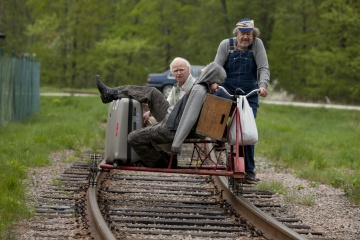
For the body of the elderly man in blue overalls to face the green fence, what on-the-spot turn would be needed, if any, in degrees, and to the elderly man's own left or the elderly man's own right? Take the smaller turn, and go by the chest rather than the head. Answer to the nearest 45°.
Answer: approximately 135° to the elderly man's own right

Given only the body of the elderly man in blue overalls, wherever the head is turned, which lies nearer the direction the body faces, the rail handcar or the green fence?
the rail handcar

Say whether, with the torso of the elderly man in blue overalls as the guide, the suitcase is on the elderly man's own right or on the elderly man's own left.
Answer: on the elderly man's own right

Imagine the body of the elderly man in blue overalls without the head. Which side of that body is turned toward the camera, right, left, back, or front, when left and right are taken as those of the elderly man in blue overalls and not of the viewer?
front

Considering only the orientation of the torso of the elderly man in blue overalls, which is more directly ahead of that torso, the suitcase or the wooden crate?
the wooden crate

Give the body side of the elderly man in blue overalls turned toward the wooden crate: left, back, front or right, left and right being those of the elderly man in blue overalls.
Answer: front
